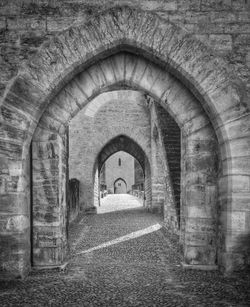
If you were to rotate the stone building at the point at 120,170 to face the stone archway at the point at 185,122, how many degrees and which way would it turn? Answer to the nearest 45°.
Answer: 0° — it already faces it

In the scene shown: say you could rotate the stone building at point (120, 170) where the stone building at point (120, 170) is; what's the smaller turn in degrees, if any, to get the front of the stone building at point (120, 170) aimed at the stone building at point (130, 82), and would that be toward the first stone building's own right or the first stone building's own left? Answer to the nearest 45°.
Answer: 0° — it already faces it

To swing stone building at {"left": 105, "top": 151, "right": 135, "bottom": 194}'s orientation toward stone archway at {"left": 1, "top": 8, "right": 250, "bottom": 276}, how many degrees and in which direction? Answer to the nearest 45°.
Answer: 0° — it already faces it

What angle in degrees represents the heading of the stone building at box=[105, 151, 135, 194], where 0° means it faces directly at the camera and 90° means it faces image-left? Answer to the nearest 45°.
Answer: approximately 0°
